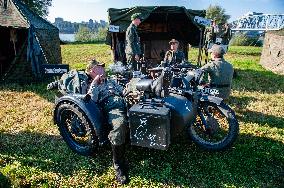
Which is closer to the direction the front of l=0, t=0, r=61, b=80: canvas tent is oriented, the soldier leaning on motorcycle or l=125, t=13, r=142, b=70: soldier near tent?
the soldier leaning on motorcycle

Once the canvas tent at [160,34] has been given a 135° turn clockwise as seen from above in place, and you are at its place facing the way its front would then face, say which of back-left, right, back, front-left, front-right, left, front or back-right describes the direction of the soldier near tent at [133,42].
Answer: back-left

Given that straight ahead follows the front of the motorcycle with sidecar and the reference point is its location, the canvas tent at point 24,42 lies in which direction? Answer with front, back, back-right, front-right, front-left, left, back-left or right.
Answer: back

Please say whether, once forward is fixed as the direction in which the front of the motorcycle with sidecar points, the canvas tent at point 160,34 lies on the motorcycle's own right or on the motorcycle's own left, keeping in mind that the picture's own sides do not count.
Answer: on the motorcycle's own left

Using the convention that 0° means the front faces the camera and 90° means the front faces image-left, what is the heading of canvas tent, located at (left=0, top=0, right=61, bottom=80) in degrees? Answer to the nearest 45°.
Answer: approximately 0°

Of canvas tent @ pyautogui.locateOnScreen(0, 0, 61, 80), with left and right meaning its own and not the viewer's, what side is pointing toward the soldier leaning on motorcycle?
front

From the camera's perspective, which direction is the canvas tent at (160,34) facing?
toward the camera

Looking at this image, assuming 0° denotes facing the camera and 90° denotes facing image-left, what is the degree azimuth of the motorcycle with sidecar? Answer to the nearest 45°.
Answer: approximately 315°

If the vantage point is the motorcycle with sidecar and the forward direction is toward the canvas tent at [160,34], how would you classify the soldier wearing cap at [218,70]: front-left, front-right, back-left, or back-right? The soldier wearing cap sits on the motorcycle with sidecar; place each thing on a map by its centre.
front-right
